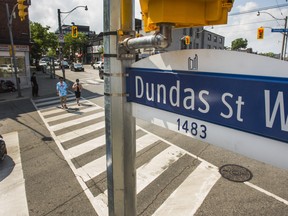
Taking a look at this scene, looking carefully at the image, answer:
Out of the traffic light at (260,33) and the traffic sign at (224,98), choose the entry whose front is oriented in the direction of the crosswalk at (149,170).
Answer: the traffic light

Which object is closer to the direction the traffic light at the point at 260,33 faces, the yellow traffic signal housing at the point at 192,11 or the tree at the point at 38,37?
the yellow traffic signal housing

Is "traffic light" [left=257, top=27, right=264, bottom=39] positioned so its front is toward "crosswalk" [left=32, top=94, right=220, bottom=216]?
yes

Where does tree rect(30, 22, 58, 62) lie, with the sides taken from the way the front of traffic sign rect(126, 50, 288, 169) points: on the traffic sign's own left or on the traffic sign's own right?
on the traffic sign's own right

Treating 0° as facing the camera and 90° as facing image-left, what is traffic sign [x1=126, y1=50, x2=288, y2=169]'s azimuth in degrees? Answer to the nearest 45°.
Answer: approximately 45°

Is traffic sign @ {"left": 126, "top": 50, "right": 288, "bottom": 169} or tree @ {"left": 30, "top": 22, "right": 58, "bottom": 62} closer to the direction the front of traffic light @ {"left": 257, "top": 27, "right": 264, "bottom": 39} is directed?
the traffic sign

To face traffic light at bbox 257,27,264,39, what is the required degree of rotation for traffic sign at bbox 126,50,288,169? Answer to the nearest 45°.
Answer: approximately 135° to its right

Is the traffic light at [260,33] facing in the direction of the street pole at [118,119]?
yes

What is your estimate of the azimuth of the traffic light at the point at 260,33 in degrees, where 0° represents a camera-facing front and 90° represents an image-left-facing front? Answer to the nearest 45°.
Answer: approximately 0°

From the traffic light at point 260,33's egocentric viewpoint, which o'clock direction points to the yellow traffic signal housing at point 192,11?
The yellow traffic signal housing is roughly at 12 o'clock from the traffic light.
